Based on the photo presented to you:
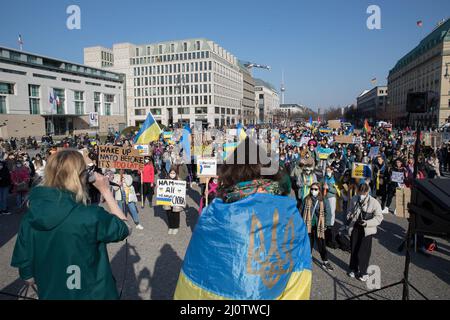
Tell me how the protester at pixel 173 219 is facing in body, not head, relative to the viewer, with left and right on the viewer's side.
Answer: facing the viewer

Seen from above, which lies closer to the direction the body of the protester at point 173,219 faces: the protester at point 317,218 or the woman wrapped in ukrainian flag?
the woman wrapped in ukrainian flag

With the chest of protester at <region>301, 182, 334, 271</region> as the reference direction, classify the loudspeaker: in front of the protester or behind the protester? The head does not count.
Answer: in front

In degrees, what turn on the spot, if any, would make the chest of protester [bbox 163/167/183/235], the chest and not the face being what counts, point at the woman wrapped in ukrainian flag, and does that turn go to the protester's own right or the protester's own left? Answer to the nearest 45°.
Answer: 0° — they already face them

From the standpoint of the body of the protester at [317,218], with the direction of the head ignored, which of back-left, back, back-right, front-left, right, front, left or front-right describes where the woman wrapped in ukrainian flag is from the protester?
front

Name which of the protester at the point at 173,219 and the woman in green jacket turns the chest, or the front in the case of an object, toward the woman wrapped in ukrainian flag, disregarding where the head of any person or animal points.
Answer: the protester

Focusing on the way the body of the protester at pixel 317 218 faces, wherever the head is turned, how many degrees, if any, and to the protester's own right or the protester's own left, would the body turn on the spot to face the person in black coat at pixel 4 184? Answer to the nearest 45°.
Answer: approximately 90° to the protester's own right

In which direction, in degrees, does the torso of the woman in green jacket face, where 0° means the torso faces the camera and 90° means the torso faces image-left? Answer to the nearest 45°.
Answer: approximately 225°

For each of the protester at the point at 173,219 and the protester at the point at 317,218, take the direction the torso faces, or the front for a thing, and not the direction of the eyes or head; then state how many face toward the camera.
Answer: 2

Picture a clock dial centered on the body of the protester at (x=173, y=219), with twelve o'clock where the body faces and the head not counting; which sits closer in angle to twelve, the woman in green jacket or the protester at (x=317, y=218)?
the woman in green jacket

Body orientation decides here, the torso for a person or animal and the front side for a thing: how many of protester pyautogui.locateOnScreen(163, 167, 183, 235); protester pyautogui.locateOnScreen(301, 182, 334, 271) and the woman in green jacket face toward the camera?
2

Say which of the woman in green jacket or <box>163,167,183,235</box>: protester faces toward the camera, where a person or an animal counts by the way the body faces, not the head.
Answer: the protester

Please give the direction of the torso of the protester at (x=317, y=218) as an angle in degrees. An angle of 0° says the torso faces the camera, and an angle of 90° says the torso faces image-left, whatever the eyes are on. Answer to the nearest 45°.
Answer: approximately 0°

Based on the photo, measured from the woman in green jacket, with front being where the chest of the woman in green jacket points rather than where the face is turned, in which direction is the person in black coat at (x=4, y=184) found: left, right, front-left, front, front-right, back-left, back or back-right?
front-left

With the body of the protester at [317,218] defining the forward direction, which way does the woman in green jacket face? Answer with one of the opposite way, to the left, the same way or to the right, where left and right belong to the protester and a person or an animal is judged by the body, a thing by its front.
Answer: the opposite way
